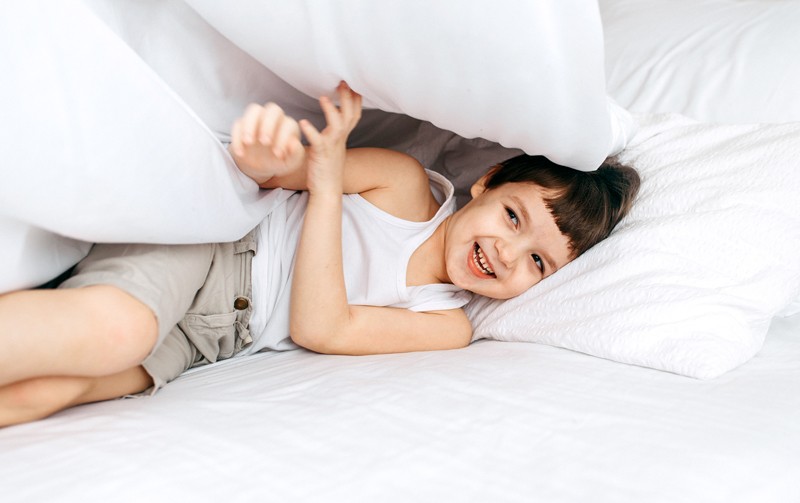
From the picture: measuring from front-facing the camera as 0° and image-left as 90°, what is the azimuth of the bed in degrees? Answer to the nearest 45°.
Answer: approximately 90°
